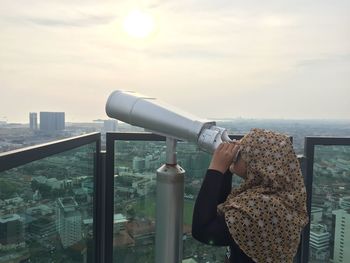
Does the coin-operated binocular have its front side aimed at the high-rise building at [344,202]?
no

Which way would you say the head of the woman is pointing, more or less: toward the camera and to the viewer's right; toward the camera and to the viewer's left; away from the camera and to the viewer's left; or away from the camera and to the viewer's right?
away from the camera and to the viewer's left
